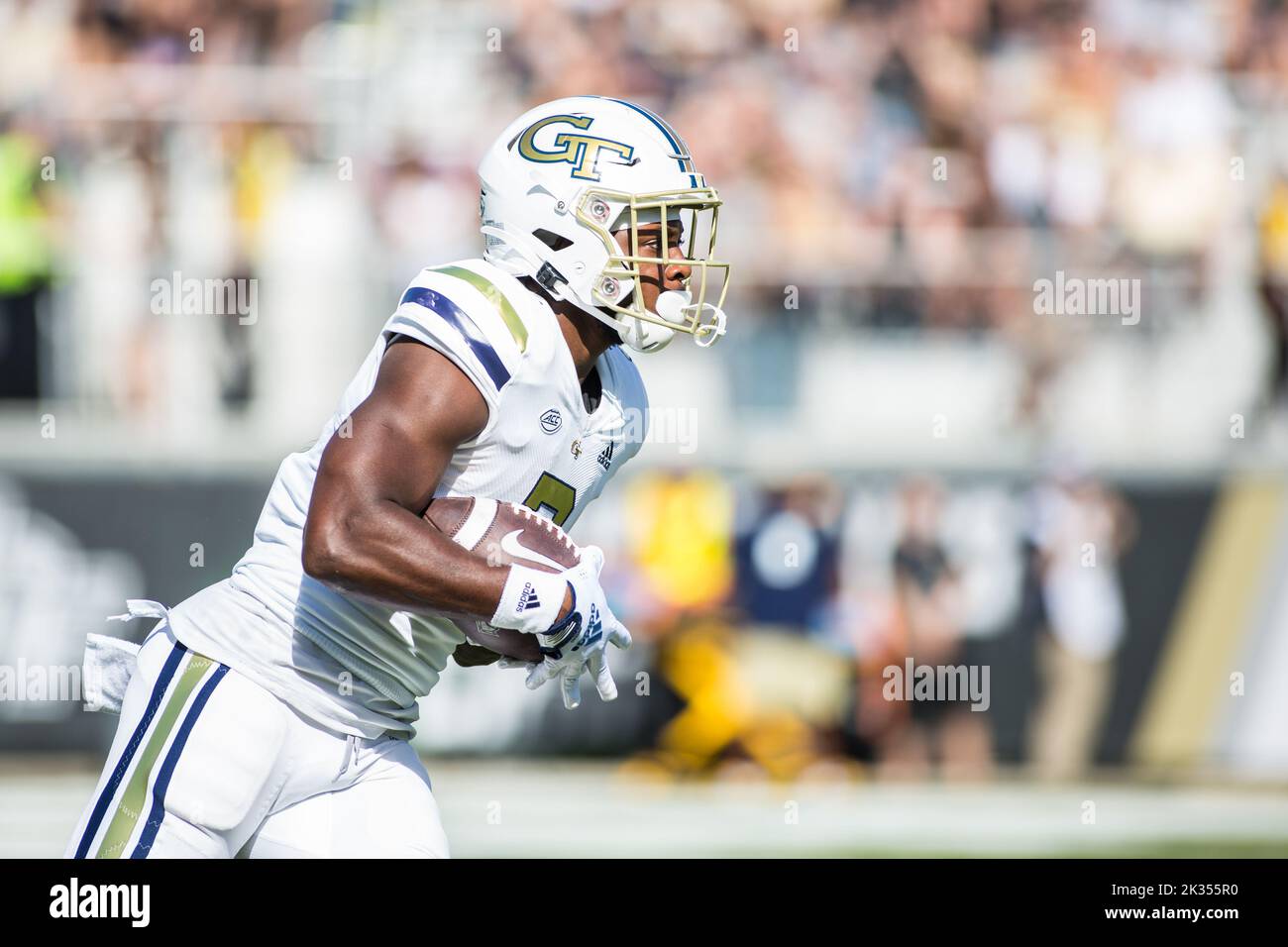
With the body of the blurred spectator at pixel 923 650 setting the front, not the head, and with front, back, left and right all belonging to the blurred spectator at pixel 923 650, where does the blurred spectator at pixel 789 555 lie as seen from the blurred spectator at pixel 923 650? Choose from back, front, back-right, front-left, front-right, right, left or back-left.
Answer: right

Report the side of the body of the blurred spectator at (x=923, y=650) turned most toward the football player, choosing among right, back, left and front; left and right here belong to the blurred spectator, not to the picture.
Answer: front

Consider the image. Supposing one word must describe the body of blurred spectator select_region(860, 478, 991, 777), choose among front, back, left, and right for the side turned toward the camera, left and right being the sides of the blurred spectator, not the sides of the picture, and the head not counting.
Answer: front

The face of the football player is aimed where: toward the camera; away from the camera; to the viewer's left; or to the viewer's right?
to the viewer's right

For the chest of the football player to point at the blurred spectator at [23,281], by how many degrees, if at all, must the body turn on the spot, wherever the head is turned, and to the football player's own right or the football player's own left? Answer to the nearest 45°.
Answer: approximately 135° to the football player's own left

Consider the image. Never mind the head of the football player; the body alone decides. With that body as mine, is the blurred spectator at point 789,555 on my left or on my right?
on my left

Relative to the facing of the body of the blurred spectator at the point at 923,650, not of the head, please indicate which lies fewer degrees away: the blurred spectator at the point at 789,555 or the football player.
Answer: the football player

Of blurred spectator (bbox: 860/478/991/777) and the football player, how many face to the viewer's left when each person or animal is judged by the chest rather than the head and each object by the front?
0

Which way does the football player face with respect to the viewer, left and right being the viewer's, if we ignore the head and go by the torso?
facing the viewer and to the right of the viewer
